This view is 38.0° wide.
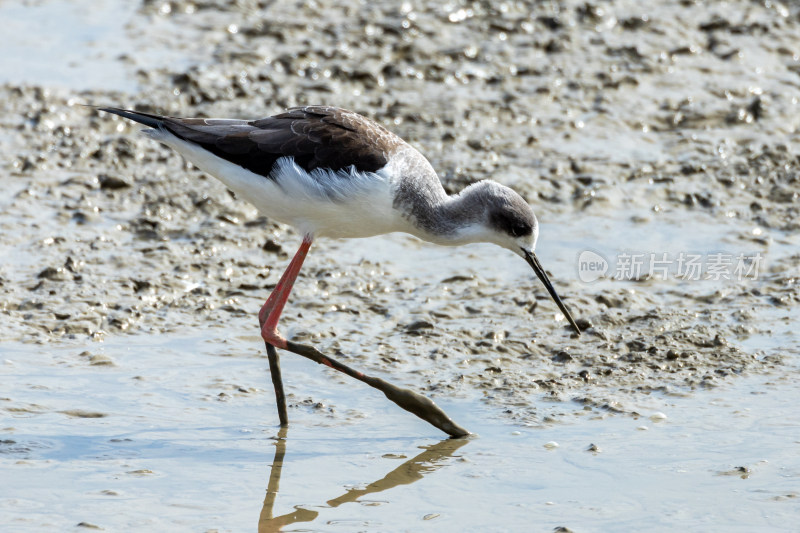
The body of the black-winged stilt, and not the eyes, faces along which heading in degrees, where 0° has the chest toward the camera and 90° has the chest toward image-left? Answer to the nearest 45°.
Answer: approximately 270°
